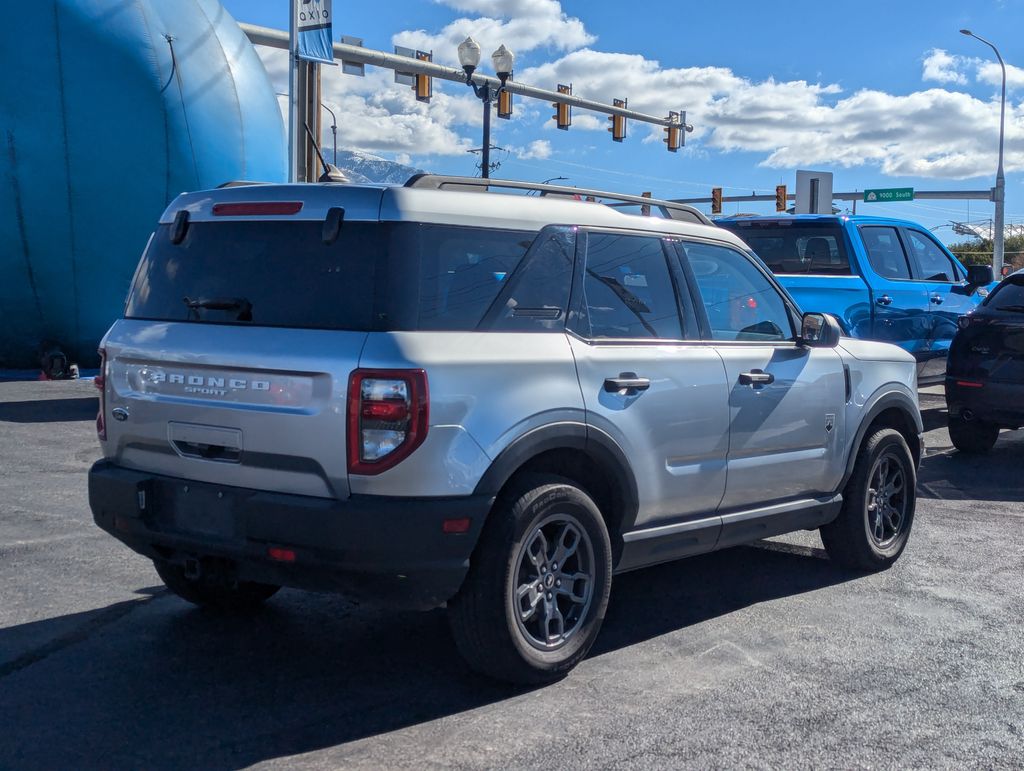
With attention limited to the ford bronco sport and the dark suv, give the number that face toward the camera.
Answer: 0

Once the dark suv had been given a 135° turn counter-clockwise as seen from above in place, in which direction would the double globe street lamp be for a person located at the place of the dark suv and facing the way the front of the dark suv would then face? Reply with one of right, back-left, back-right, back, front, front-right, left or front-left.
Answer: right

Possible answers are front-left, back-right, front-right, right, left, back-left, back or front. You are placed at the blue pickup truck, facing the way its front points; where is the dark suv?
right

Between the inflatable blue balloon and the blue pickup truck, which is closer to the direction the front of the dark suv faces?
the blue pickup truck

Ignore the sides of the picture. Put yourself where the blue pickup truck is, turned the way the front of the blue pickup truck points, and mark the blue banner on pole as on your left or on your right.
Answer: on your left

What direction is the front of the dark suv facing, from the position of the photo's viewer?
facing away from the viewer

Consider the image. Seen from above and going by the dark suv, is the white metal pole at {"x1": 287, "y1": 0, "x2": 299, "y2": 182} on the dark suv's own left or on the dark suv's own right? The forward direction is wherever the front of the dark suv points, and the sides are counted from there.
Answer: on the dark suv's own left

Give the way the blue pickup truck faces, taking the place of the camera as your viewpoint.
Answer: facing away from the viewer and to the right of the viewer

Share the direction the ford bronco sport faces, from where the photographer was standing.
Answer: facing away from the viewer and to the right of the viewer

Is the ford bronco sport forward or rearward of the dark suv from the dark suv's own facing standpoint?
rearward

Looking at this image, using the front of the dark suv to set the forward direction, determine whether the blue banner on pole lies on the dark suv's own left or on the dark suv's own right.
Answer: on the dark suv's own left

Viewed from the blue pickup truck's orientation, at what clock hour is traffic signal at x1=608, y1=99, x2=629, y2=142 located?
The traffic signal is roughly at 10 o'clock from the blue pickup truck.
